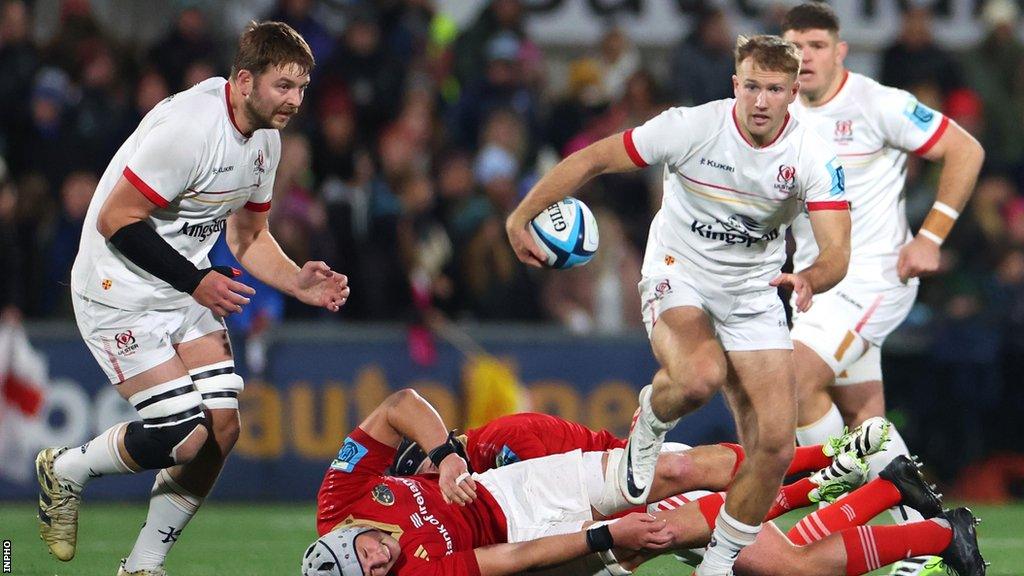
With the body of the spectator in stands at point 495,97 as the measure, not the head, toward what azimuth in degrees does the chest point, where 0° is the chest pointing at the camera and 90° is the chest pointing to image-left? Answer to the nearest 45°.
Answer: approximately 0°

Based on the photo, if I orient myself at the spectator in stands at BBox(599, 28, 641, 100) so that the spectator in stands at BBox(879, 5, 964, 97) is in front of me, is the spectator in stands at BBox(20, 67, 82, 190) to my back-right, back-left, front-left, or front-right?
back-right
